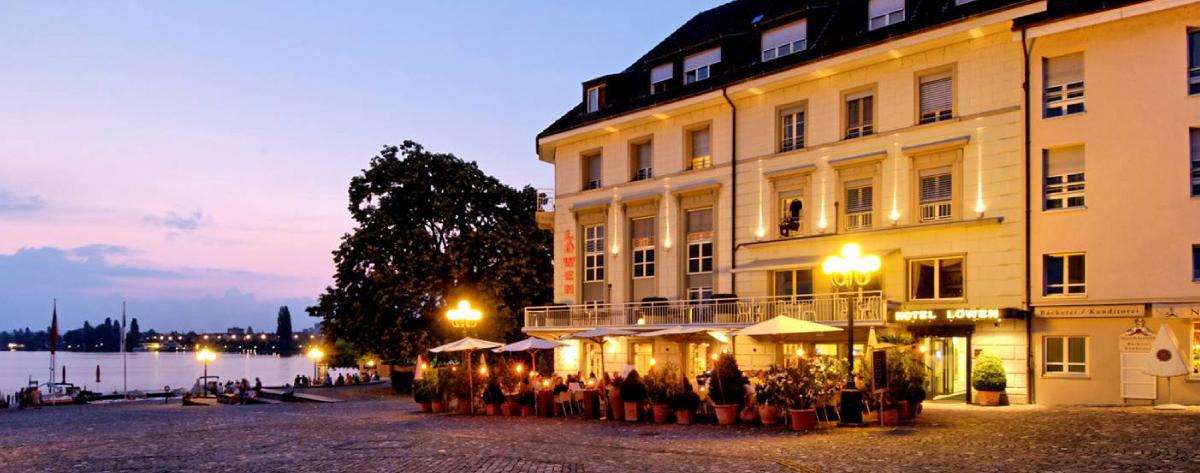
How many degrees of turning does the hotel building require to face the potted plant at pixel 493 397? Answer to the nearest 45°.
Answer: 0° — it already faces it

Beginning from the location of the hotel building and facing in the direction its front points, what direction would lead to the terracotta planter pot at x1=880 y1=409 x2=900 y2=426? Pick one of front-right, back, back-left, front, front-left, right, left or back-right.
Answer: front-left

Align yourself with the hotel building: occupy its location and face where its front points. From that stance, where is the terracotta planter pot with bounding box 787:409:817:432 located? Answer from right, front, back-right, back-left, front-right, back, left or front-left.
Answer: front-left

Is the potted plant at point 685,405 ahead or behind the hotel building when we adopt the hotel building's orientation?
ahead

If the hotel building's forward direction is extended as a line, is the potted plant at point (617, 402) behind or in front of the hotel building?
in front
